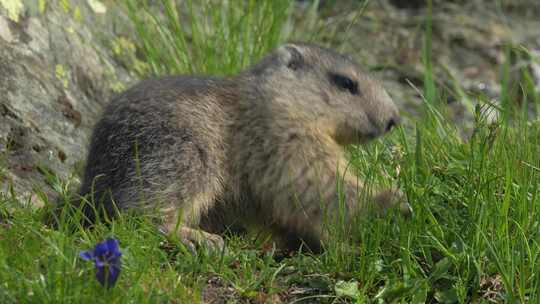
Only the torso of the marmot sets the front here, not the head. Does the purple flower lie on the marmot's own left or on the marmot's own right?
on the marmot's own right

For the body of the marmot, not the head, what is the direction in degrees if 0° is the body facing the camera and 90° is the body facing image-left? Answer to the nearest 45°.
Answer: approximately 270°
